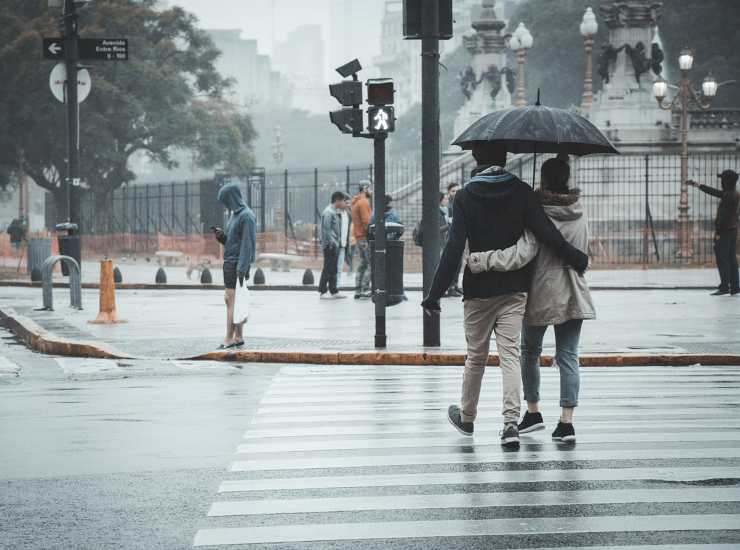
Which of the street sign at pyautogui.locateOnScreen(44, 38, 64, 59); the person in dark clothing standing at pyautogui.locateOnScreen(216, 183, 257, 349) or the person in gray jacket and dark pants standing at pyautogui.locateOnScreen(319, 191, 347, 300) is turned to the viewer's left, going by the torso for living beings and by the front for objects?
the person in dark clothing standing at pyautogui.locateOnScreen(216, 183, 257, 349)

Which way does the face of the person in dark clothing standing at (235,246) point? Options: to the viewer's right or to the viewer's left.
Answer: to the viewer's left

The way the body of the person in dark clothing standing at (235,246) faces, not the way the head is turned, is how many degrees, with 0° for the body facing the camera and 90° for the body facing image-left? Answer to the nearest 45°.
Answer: approximately 90°

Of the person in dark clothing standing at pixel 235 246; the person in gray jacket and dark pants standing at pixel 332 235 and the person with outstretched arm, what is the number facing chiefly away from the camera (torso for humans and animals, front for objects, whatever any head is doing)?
0

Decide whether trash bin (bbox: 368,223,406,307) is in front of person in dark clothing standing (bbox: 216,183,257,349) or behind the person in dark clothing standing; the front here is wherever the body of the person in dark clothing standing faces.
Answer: behind

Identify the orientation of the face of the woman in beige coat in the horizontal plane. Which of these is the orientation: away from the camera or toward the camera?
away from the camera

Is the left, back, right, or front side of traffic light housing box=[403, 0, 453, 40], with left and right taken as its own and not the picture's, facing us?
back

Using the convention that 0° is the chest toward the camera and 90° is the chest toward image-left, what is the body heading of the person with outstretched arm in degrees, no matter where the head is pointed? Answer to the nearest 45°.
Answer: approximately 90°

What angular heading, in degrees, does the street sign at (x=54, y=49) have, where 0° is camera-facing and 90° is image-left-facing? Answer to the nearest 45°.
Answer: approximately 0°

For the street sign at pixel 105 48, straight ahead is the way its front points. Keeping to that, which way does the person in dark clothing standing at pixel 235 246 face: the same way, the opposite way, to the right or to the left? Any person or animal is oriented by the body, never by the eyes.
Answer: to the right

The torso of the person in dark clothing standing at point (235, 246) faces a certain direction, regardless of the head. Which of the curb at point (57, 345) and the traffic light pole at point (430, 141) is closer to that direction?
the curb

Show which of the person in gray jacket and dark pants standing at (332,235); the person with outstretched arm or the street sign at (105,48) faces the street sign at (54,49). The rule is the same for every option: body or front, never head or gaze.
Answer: the person with outstretched arm

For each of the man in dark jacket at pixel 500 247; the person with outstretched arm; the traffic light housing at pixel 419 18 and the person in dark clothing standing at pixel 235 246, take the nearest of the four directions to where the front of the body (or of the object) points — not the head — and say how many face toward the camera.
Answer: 0

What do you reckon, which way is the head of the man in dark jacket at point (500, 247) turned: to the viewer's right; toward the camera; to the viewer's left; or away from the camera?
away from the camera

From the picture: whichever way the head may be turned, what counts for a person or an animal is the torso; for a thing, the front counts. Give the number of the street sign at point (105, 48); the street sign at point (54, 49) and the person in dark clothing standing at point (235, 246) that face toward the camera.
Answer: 2
